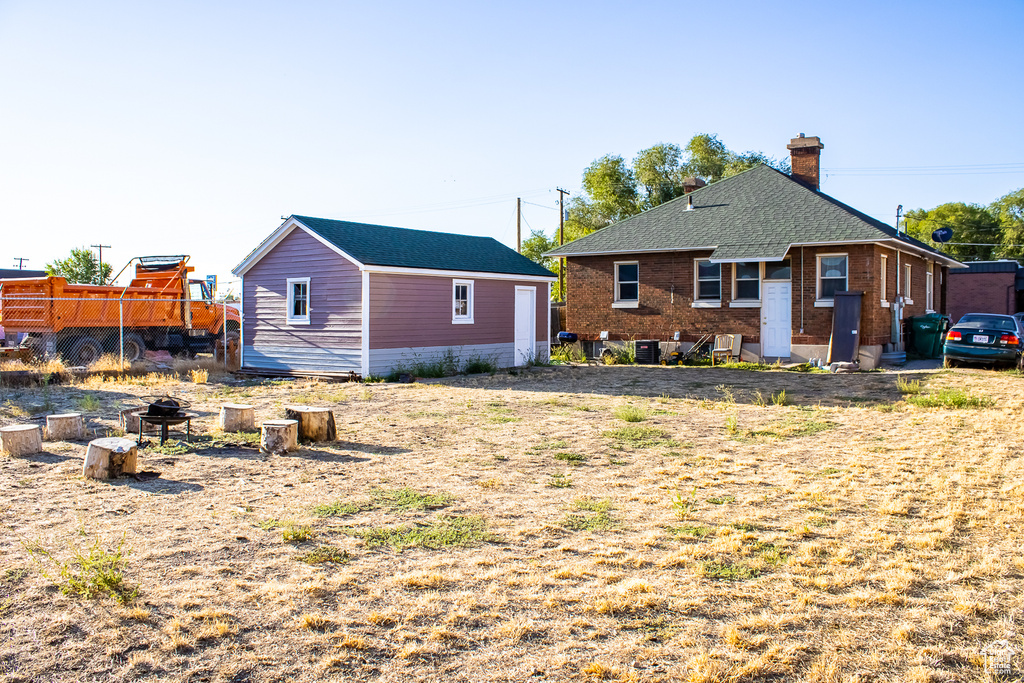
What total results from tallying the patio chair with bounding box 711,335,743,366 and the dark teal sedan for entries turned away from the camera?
1

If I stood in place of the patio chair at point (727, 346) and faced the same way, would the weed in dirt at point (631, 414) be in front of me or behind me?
in front

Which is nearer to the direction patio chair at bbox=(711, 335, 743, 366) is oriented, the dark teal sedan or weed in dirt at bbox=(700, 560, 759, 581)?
the weed in dirt

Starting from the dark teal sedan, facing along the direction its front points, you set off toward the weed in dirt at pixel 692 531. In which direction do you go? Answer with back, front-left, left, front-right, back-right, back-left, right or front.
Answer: back

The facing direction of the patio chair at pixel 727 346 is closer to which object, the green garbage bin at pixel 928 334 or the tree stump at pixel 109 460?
the tree stump

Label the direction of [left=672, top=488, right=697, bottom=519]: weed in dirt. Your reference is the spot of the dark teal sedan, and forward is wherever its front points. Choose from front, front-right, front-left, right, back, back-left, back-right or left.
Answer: back

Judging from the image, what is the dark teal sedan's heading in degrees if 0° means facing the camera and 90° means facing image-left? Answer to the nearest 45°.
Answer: approximately 180°

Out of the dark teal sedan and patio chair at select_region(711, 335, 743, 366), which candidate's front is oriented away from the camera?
the dark teal sedan

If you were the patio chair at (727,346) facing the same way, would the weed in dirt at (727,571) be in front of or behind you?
in front

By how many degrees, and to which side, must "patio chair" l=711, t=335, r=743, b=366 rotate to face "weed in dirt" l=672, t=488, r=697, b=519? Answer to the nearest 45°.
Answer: approximately 45° to its left

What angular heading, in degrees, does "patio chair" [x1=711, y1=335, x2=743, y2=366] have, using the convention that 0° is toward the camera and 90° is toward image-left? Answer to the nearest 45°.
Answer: approximately 45°

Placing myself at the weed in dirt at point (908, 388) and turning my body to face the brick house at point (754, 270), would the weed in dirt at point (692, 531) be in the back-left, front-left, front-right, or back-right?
back-left

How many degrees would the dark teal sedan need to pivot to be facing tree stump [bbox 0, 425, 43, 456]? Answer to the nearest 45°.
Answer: approximately 135° to its left

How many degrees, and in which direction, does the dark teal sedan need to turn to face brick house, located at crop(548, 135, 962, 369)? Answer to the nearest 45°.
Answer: approximately 90° to its left

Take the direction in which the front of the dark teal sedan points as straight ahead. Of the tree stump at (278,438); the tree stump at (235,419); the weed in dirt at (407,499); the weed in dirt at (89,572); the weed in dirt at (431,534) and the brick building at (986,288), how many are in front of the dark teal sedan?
1

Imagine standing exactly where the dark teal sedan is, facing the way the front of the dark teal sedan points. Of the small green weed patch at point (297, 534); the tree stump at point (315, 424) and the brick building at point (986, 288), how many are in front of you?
1
